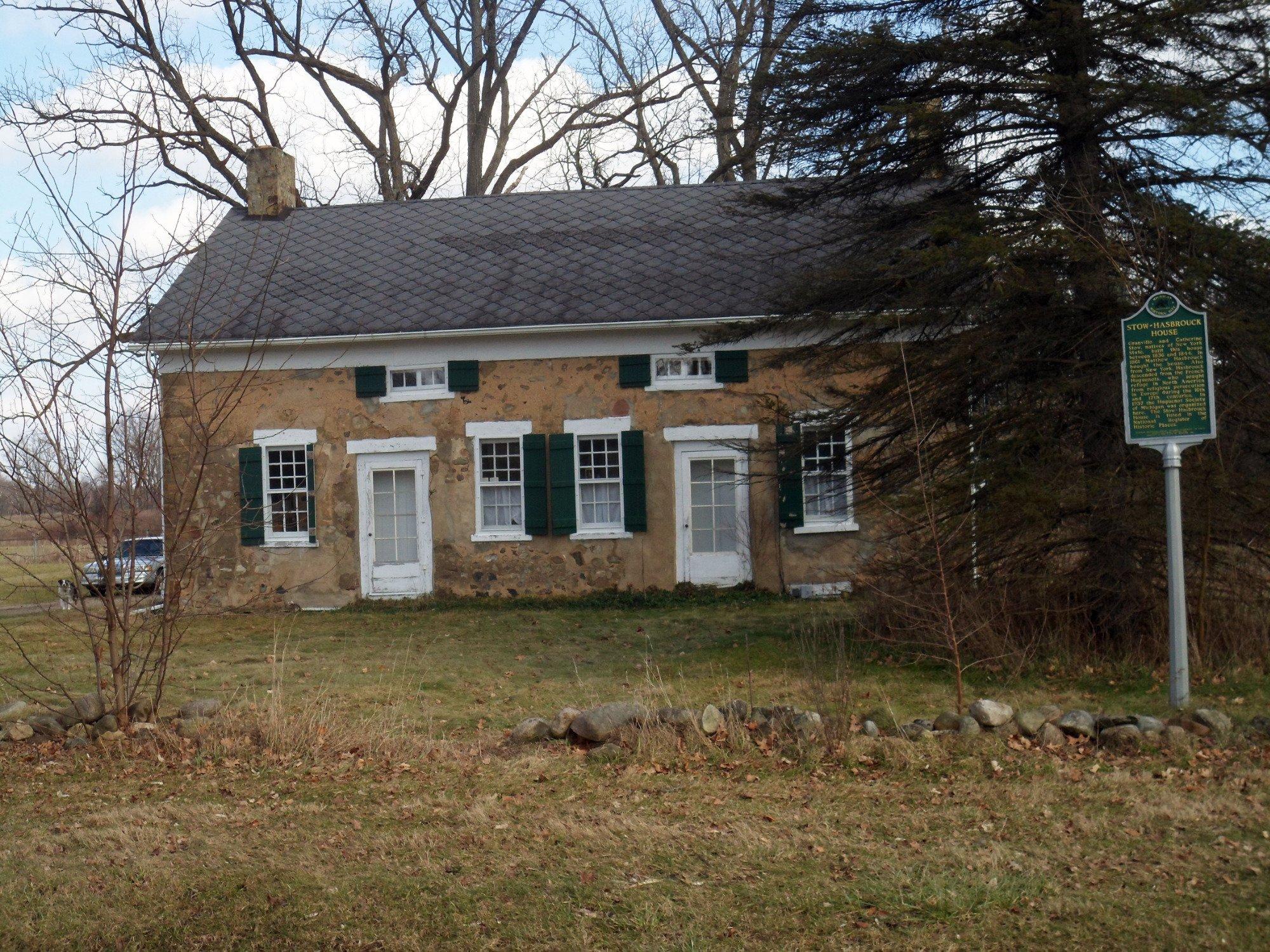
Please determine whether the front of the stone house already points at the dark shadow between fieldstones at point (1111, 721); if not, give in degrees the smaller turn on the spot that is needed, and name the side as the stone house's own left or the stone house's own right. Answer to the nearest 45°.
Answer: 0° — it already faces it

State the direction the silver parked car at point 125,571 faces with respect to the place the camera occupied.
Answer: facing the viewer and to the left of the viewer

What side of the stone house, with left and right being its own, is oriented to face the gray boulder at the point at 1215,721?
front

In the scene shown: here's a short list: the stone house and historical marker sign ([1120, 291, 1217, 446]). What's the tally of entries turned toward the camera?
2

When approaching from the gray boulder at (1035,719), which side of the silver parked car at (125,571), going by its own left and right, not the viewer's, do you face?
left

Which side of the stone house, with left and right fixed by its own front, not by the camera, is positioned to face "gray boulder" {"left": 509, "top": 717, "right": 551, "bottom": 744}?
front

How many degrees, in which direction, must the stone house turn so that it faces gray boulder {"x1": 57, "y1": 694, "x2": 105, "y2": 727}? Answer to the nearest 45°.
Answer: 0° — it already faces it

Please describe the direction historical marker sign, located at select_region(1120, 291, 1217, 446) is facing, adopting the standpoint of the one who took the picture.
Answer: facing the viewer

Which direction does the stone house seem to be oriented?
toward the camera

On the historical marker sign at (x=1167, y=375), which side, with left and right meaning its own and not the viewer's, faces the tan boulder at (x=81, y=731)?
right

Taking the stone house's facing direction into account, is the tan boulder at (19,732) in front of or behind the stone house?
in front

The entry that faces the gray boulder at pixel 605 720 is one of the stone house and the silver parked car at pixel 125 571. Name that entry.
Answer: the stone house
